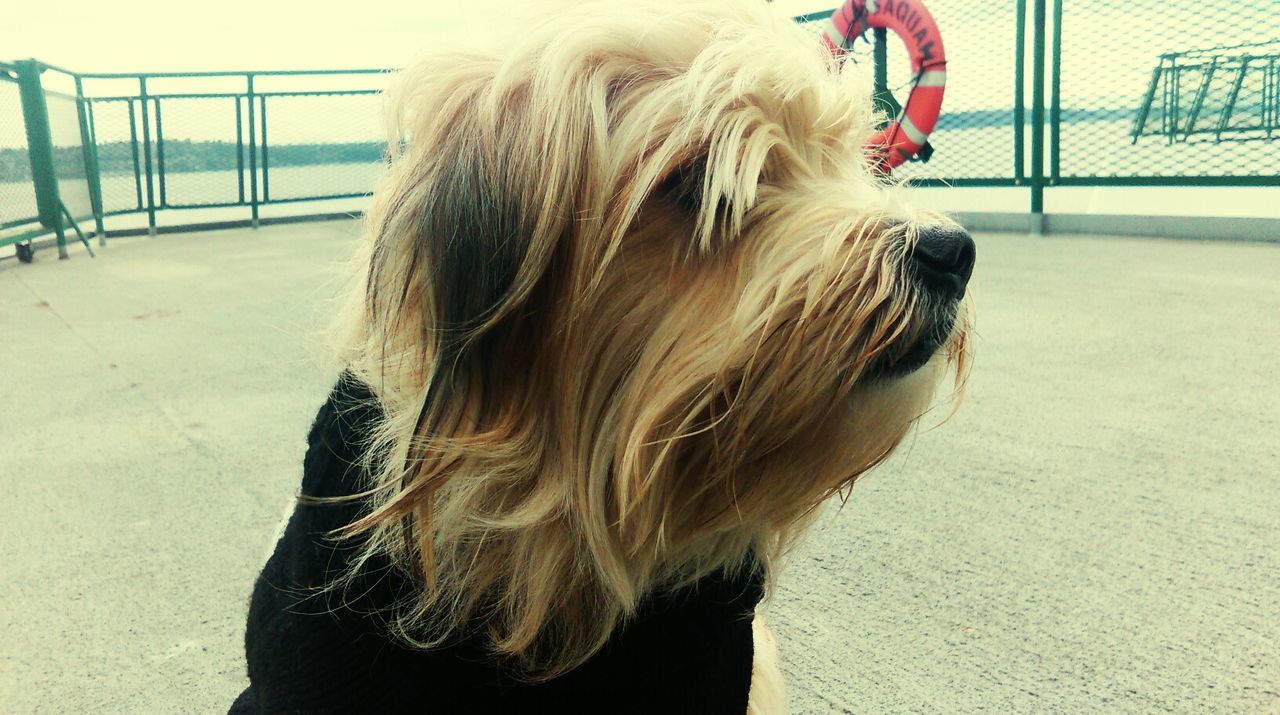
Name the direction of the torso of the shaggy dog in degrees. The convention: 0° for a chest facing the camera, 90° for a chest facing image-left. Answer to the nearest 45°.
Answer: approximately 270°

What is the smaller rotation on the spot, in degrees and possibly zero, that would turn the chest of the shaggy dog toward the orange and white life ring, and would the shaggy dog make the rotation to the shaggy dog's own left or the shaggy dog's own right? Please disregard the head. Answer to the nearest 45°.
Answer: approximately 90° to the shaggy dog's own left
